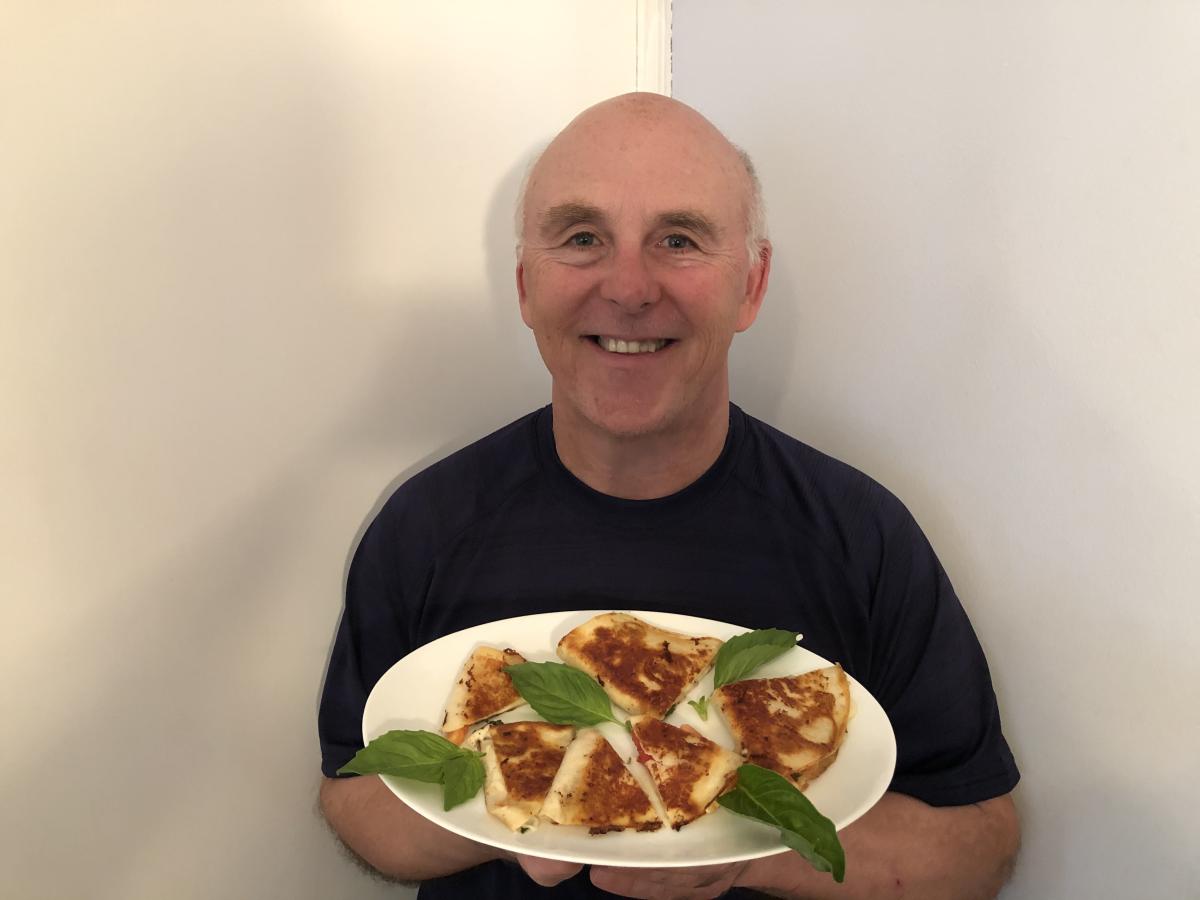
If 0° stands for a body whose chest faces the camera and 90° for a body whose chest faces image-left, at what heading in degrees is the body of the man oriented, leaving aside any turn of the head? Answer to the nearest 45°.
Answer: approximately 0°
